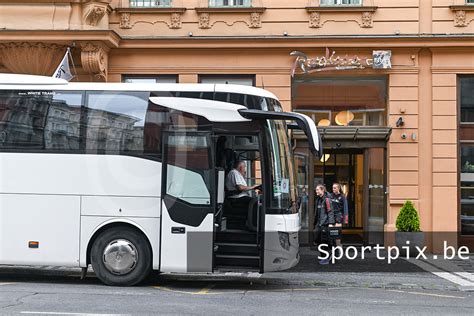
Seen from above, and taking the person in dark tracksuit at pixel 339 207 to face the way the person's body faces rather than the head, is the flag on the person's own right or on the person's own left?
on the person's own right

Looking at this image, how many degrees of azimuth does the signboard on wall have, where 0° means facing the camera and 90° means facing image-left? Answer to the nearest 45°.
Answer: approximately 0°

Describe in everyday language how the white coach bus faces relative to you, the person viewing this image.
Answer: facing to the right of the viewer

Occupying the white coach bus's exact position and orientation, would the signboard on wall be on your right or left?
on your left

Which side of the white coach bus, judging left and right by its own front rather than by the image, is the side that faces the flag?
left

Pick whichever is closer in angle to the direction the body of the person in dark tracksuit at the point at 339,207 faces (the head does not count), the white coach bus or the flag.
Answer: the white coach bus

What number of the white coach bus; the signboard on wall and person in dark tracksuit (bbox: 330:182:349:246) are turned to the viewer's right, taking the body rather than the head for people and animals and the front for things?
1

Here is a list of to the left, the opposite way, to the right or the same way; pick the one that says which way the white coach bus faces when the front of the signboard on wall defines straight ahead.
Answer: to the left

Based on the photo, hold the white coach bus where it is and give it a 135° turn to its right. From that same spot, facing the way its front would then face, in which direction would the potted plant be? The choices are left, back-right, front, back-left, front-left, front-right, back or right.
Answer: back

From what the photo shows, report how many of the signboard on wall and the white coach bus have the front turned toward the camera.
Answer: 1
